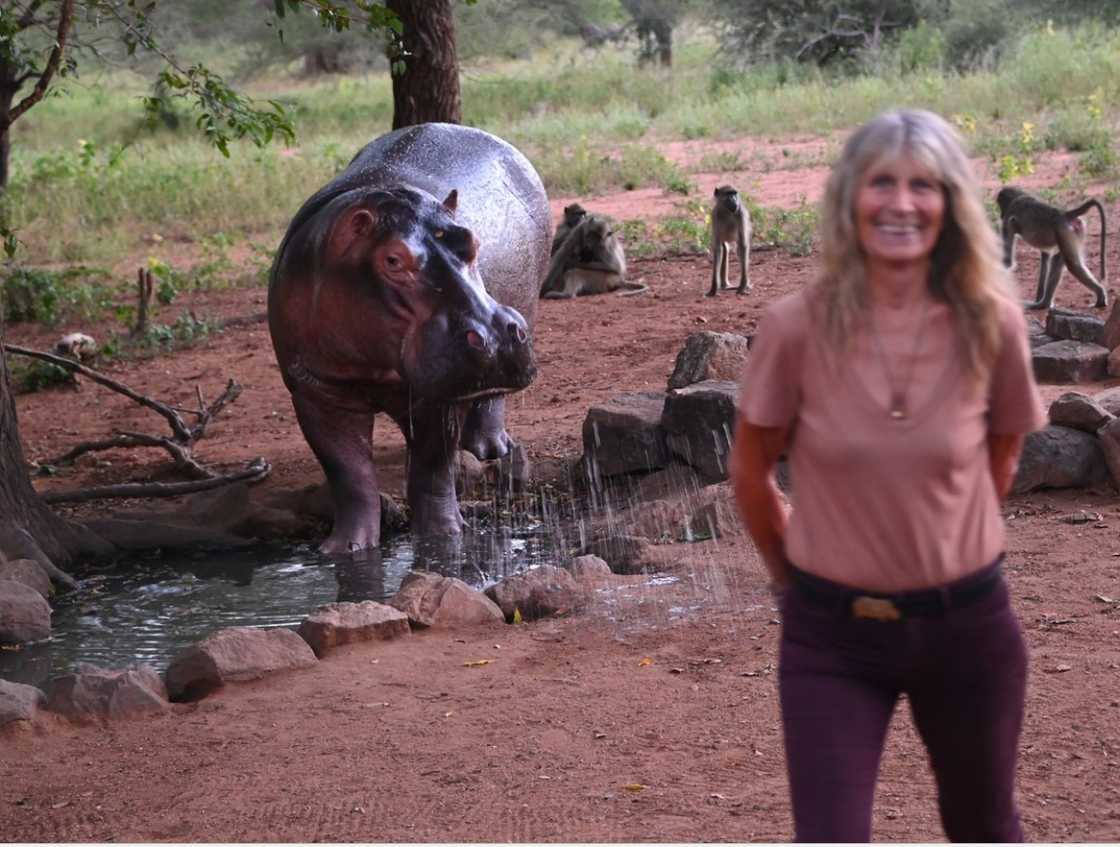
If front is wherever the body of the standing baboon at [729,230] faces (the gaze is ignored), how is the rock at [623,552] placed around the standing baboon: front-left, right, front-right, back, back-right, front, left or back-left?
front

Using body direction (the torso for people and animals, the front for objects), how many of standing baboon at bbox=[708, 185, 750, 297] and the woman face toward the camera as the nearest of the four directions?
2

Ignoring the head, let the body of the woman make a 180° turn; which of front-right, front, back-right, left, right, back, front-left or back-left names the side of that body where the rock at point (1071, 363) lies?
front

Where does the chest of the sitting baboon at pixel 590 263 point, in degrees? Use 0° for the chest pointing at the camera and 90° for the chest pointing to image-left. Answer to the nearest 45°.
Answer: approximately 45°

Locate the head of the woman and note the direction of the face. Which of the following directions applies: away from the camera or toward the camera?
toward the camera

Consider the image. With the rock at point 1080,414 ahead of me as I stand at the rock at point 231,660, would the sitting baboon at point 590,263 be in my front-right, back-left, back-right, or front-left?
front-left

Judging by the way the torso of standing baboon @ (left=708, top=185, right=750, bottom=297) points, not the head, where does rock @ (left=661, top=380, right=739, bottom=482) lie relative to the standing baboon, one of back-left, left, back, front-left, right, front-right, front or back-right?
front

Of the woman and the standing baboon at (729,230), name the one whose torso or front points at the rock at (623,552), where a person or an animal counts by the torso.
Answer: the standing baboon

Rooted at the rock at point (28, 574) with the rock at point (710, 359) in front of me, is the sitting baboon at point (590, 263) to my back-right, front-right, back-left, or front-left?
front-left

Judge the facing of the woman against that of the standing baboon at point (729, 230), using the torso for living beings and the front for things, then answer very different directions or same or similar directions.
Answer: same or similar directions

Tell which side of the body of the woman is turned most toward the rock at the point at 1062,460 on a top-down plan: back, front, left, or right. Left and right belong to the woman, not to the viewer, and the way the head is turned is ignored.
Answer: back

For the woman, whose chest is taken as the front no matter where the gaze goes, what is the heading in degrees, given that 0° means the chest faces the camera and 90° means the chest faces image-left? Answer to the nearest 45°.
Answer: approximately 0°

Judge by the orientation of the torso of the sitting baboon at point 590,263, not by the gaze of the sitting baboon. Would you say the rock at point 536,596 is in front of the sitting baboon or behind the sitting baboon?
in front

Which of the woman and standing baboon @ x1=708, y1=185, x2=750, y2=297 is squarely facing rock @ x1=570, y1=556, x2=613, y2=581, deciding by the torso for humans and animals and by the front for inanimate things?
the standing baboon

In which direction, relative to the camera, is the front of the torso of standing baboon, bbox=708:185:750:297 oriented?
toward the camera

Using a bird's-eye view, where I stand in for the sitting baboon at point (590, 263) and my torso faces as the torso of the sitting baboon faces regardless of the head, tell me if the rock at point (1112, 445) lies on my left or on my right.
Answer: on my left

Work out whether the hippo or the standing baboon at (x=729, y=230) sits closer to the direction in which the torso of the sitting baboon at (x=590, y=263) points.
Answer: the hippo

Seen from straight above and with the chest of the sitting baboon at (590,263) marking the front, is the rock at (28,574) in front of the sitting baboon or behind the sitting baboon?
in front
